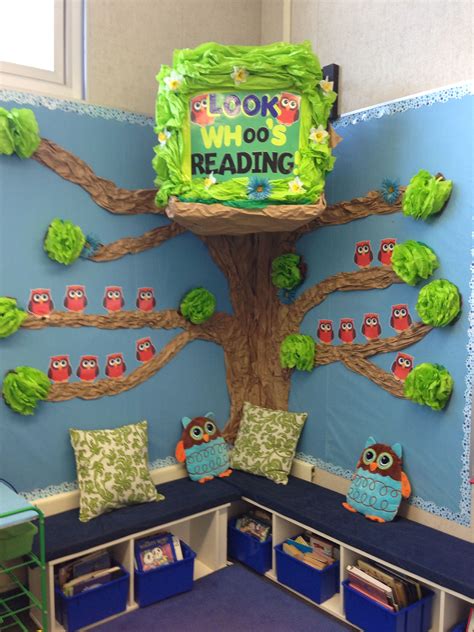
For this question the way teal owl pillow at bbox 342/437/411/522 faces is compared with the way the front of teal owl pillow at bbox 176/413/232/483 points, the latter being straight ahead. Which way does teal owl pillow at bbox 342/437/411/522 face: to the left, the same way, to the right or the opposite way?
to the right

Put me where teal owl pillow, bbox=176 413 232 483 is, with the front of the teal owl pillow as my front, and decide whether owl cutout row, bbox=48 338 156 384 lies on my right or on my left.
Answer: on my right

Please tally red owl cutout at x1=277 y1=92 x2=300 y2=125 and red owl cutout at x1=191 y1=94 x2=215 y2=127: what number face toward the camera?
2

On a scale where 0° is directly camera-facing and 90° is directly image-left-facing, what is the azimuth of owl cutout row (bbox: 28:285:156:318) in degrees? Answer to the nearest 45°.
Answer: approximately 315°

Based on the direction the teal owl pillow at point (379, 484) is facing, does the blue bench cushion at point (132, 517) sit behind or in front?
in front

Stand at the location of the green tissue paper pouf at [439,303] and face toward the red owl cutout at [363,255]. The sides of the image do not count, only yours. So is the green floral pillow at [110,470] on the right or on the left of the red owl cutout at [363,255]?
left

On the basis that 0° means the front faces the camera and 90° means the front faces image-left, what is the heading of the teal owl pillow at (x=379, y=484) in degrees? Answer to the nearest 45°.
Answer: approximately 45°

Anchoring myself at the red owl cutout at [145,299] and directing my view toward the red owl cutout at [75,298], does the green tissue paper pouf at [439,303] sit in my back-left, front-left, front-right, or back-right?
back-left
